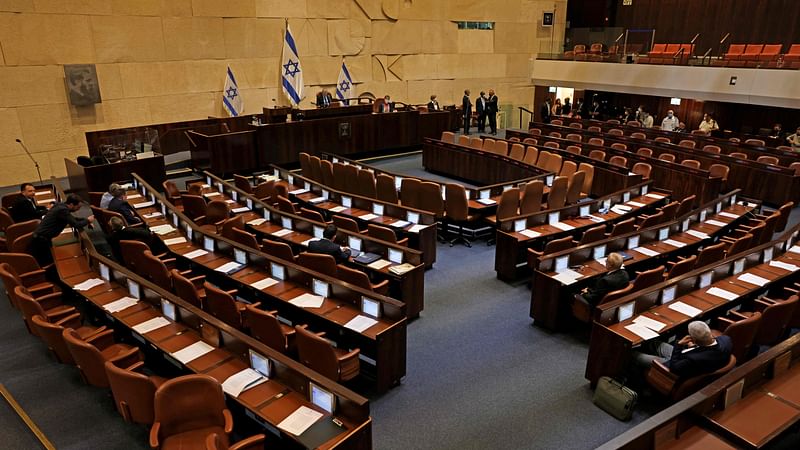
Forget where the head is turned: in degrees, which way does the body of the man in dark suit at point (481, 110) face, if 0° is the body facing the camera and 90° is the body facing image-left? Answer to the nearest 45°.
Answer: approximately 0°

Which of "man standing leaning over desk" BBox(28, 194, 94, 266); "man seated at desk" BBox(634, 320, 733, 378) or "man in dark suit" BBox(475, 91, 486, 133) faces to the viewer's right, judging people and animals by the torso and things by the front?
the man standing leaning over desk

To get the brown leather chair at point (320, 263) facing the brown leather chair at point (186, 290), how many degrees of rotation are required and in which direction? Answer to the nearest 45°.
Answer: approximately 135° to its left

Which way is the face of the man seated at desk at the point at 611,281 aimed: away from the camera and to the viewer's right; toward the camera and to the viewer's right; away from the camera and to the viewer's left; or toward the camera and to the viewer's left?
away from the camera and to the viewer's left

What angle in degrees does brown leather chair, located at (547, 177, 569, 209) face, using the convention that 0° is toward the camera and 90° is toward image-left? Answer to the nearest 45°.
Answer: approximately 135°

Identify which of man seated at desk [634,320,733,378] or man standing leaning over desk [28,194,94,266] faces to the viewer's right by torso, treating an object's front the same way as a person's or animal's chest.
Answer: the man standing leaning over desk

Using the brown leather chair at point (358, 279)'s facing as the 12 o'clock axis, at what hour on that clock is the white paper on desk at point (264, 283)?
The white paper on desk is roughly at 8 o'clock from the brown leather chair.

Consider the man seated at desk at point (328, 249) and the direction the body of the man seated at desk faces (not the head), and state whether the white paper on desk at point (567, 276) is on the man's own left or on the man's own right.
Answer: on the man's own right

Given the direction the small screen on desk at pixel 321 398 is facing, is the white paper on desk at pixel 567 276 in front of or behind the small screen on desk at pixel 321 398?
behind

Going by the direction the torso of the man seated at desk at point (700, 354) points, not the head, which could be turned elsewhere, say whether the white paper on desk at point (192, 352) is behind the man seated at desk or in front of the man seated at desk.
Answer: in front

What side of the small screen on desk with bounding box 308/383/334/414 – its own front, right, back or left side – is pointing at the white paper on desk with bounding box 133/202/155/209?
right

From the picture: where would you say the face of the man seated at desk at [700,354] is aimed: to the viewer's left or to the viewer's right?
to the viewer's left

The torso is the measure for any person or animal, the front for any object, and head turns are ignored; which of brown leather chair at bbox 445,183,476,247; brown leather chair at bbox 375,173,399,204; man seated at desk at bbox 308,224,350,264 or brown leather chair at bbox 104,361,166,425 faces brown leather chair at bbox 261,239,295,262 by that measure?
brown leather chair at bbox 104,361,166,425

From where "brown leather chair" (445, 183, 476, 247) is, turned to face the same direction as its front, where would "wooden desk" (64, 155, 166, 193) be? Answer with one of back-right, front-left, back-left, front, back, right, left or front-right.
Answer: back-left

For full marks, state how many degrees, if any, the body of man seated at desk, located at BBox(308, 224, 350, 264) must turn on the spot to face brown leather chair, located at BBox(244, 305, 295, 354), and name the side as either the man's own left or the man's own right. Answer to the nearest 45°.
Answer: approximately 180°

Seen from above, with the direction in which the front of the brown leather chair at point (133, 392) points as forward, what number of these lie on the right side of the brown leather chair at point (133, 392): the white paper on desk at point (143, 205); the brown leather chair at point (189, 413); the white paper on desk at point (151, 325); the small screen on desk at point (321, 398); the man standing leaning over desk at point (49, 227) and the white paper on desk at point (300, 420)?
3
